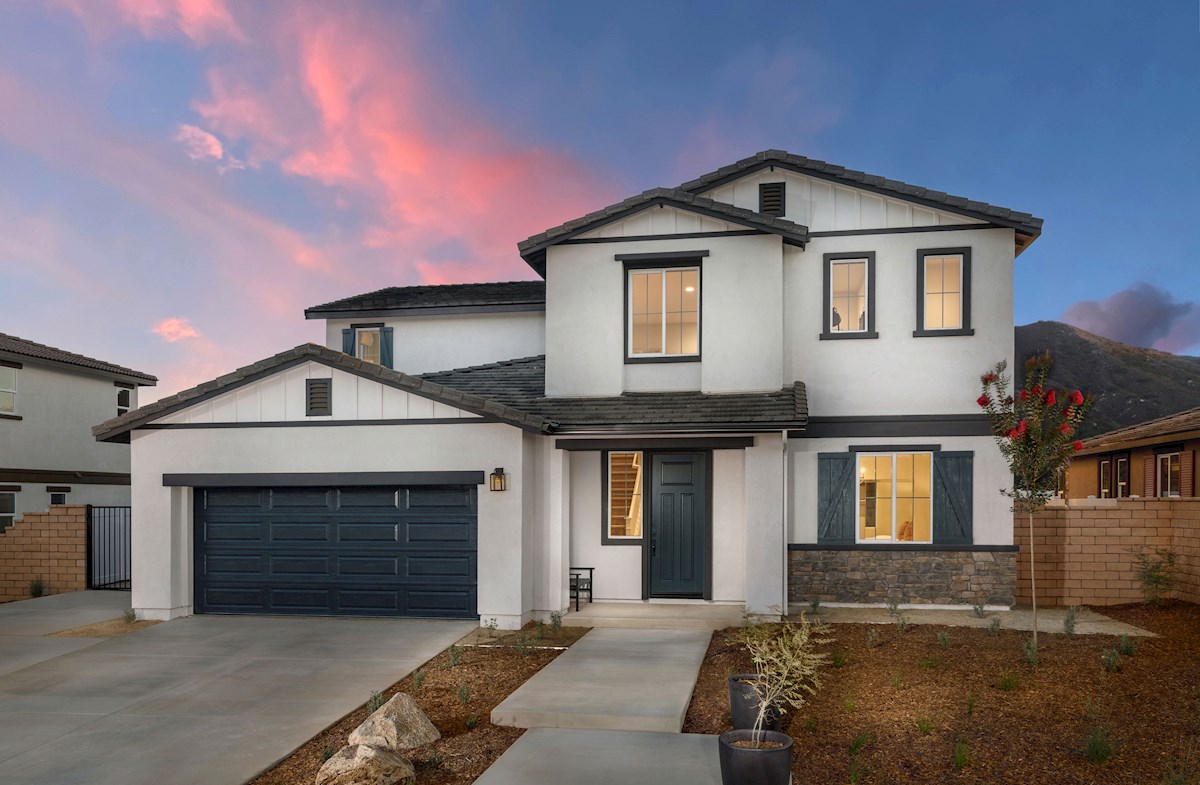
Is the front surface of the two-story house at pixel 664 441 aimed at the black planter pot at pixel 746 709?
yes

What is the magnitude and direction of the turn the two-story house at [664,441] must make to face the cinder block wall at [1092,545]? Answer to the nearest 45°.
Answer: approximately 90° to its left

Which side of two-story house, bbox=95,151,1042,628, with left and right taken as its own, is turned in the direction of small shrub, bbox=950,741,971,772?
front

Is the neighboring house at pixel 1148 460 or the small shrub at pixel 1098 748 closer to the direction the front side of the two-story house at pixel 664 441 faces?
the small shrub

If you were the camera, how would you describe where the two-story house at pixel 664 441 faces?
facing the viewer

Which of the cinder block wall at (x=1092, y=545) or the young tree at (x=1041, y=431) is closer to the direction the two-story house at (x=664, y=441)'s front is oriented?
the young tree

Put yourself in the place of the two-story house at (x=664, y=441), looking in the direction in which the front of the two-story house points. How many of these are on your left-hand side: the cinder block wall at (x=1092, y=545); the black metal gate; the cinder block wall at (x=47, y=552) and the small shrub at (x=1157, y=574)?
2

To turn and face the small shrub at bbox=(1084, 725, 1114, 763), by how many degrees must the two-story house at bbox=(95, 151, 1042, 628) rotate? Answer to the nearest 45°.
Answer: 0° — it already faces it

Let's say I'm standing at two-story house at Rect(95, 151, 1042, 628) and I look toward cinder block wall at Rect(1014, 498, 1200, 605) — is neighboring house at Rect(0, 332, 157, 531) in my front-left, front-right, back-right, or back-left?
back-left

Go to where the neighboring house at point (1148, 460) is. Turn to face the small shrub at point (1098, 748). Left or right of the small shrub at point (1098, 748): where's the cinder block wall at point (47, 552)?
right

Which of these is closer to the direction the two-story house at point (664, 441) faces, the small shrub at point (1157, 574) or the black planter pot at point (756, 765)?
the black planter pot

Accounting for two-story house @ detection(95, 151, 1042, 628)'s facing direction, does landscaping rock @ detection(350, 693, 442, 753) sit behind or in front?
in front
